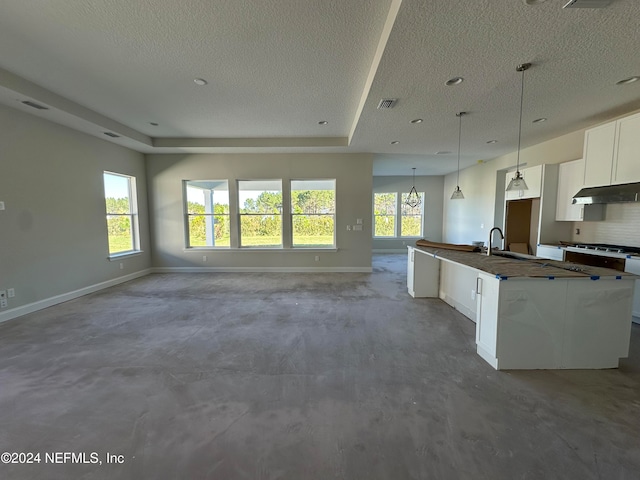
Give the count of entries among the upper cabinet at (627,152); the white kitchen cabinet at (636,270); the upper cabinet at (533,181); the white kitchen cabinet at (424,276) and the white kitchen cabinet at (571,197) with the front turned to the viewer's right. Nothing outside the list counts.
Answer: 0

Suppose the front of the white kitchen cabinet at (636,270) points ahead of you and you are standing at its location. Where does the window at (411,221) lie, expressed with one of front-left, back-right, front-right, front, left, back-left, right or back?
right

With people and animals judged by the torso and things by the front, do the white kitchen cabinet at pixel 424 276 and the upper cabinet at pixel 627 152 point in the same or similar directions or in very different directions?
same or similar directions

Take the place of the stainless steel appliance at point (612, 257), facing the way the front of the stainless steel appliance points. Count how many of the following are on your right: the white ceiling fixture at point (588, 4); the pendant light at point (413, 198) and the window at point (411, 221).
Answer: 2

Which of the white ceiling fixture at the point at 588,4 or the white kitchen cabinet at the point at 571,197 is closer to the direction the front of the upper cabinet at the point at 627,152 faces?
the white ceiling fixture

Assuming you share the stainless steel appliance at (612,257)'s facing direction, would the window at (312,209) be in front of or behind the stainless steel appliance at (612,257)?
in front

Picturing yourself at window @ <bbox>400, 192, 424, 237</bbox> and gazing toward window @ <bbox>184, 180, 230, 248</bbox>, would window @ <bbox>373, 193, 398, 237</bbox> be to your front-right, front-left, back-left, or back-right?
front-right

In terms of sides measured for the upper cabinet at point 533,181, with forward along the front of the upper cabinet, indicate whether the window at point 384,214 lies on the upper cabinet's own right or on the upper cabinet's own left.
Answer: on the upper cabinet's own right

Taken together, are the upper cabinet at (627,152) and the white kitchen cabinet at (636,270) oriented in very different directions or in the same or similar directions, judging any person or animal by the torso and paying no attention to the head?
same or similar directions

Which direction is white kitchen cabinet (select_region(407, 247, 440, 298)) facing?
to the viewer's left

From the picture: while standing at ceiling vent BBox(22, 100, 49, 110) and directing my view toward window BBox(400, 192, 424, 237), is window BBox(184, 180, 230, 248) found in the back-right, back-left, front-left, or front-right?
front-left

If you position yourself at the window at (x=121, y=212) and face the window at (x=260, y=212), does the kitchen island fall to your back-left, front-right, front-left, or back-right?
front-right

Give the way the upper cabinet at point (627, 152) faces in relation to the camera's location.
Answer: facing the viewer and to the left of the viewer

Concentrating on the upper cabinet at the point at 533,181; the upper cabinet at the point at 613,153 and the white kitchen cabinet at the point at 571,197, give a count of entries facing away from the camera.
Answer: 0

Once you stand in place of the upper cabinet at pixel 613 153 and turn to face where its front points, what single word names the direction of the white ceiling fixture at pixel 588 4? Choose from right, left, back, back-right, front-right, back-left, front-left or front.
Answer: front-left
